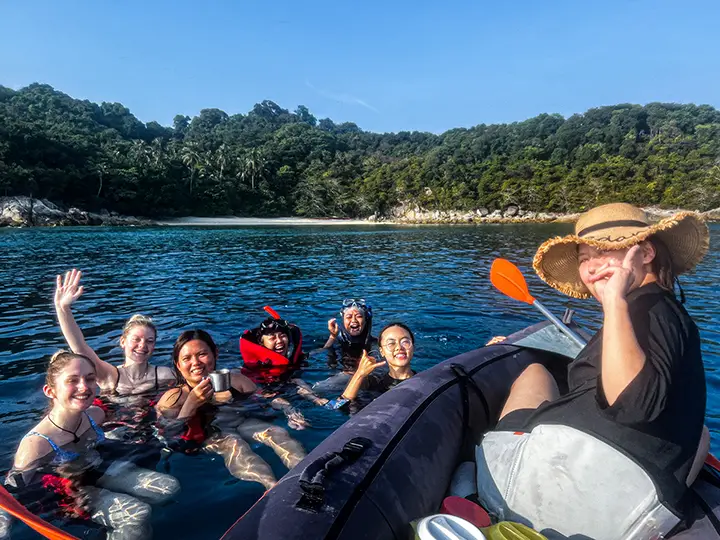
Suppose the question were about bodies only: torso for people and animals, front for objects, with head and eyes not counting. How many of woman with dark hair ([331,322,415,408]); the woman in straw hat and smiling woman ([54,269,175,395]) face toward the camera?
2

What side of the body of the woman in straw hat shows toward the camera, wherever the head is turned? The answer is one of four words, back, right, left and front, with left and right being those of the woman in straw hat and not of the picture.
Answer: left

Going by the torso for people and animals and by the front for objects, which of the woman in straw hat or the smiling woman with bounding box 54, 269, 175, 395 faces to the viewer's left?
the woman in straw hat

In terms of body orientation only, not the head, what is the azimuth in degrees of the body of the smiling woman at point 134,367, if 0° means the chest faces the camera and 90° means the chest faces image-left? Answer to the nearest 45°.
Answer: approximately 0°

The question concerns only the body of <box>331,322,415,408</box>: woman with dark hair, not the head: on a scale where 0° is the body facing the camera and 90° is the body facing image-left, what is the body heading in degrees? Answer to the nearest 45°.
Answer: approximately 0°

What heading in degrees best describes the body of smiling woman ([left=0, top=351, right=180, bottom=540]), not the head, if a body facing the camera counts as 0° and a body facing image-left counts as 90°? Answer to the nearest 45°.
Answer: approximately 315°

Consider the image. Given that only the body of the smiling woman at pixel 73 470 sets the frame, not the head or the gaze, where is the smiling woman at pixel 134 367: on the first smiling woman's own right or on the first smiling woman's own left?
on the first smiling woman's own left
